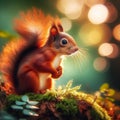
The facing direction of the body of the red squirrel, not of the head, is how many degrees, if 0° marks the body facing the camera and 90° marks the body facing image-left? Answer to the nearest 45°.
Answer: approximately 270°
